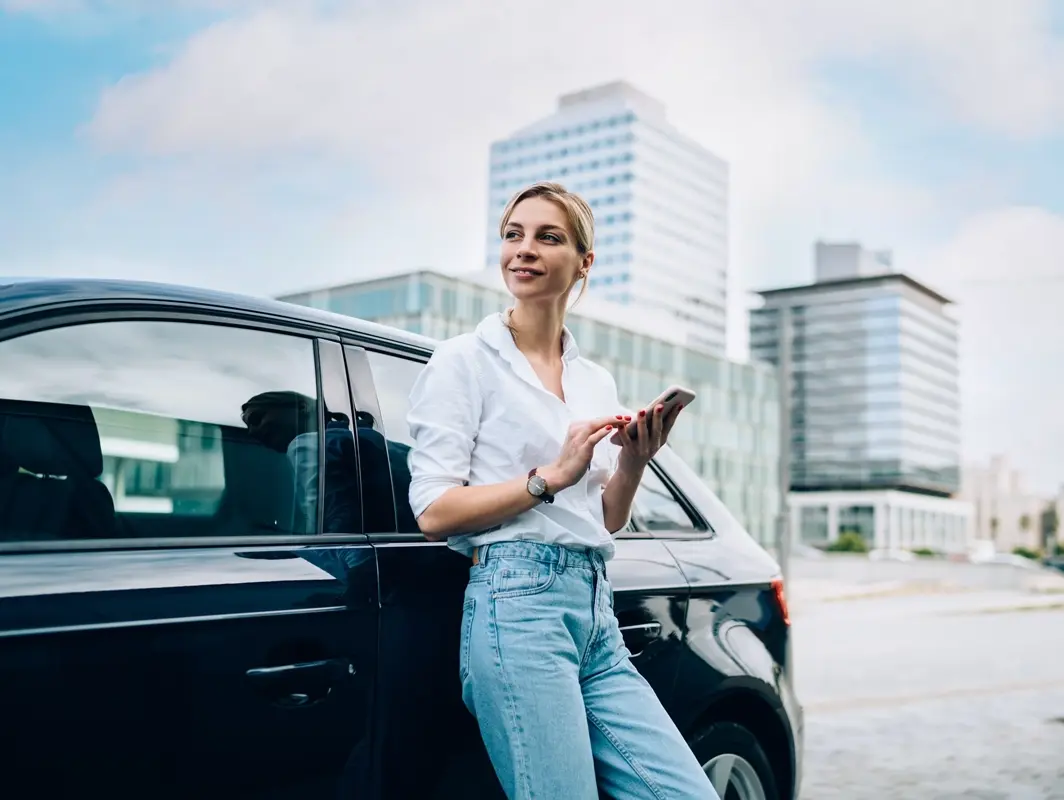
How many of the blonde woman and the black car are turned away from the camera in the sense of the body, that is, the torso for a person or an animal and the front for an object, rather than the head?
0

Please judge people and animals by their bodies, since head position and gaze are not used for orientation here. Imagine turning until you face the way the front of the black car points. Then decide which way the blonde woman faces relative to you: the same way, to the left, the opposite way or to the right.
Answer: to the left

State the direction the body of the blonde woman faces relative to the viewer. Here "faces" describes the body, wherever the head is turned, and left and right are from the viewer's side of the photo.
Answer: facing the viewer and to the right of the viewer

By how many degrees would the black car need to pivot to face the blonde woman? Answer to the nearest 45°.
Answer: approximately 135° to its left

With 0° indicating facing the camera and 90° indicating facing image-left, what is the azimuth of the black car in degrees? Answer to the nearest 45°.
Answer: approximately 45°
